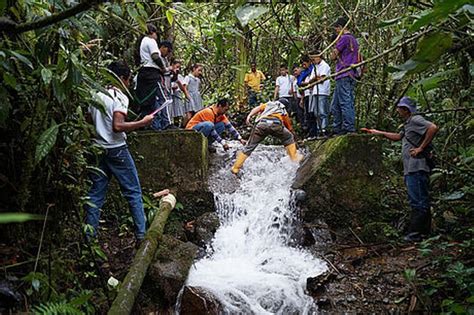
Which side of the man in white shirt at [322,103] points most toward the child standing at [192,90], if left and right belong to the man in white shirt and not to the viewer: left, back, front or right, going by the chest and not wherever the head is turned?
front

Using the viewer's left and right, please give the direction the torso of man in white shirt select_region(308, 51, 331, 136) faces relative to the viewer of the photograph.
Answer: facing the viewer and to the left of the viewer

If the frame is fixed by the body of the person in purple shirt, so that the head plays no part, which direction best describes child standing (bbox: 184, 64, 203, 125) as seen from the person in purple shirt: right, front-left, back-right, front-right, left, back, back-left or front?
front-right

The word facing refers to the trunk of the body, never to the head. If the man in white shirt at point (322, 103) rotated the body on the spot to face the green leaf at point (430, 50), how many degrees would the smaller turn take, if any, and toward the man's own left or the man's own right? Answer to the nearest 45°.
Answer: approximately 45° to the man's own left

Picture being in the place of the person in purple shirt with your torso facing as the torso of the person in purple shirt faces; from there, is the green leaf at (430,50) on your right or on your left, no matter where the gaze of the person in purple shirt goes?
on your left

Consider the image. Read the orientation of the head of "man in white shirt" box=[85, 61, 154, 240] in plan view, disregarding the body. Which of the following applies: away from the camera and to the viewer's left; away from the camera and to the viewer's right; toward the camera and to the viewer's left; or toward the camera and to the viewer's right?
away from the camera and to the viewer's right

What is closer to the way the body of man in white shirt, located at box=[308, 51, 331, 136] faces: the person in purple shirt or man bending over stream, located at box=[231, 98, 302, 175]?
the man bending over stream

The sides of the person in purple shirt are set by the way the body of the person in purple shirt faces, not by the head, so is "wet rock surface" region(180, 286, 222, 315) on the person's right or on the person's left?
on the person's left

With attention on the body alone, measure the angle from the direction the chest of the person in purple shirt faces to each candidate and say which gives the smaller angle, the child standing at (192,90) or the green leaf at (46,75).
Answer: the child standing

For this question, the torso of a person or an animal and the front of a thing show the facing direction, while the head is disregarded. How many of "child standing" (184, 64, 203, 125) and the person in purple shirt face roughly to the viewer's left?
1

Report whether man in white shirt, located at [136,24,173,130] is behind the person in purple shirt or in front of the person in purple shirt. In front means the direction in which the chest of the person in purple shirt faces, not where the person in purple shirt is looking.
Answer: in front

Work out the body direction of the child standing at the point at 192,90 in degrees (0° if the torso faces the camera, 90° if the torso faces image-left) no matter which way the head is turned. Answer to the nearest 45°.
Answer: approximately 315°
